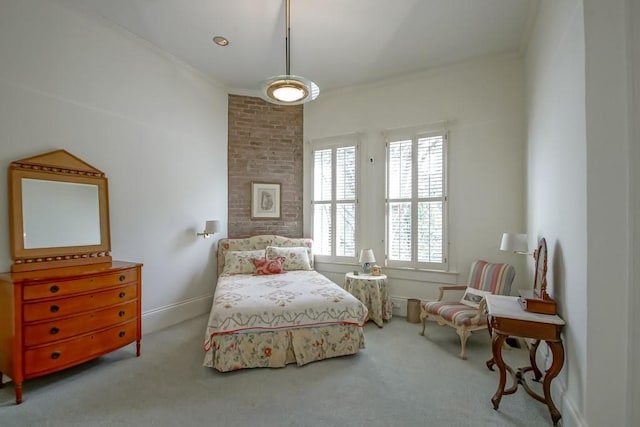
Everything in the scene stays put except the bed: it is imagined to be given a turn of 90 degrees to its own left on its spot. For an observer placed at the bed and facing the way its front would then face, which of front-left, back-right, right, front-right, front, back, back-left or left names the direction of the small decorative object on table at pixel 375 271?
front-left

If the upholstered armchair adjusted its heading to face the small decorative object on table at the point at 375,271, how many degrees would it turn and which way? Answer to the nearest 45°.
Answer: approximately 45° to its right

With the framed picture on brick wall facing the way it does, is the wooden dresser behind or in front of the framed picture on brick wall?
in front

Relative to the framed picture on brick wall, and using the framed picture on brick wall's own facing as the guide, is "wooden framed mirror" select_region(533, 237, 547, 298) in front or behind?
in front

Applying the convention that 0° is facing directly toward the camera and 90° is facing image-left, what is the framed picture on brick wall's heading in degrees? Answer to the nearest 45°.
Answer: approximately 0°

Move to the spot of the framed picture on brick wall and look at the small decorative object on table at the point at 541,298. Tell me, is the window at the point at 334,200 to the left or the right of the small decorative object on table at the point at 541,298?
left

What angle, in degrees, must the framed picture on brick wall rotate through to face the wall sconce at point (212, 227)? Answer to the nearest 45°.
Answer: approximately 45° to its right

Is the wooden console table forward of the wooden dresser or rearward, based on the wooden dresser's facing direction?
forward

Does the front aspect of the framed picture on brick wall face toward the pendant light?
yes

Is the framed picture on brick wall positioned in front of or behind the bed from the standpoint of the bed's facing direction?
behind

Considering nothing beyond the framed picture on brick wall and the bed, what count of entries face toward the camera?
2

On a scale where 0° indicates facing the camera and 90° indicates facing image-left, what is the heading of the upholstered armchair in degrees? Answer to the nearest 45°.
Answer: approximately 45°
